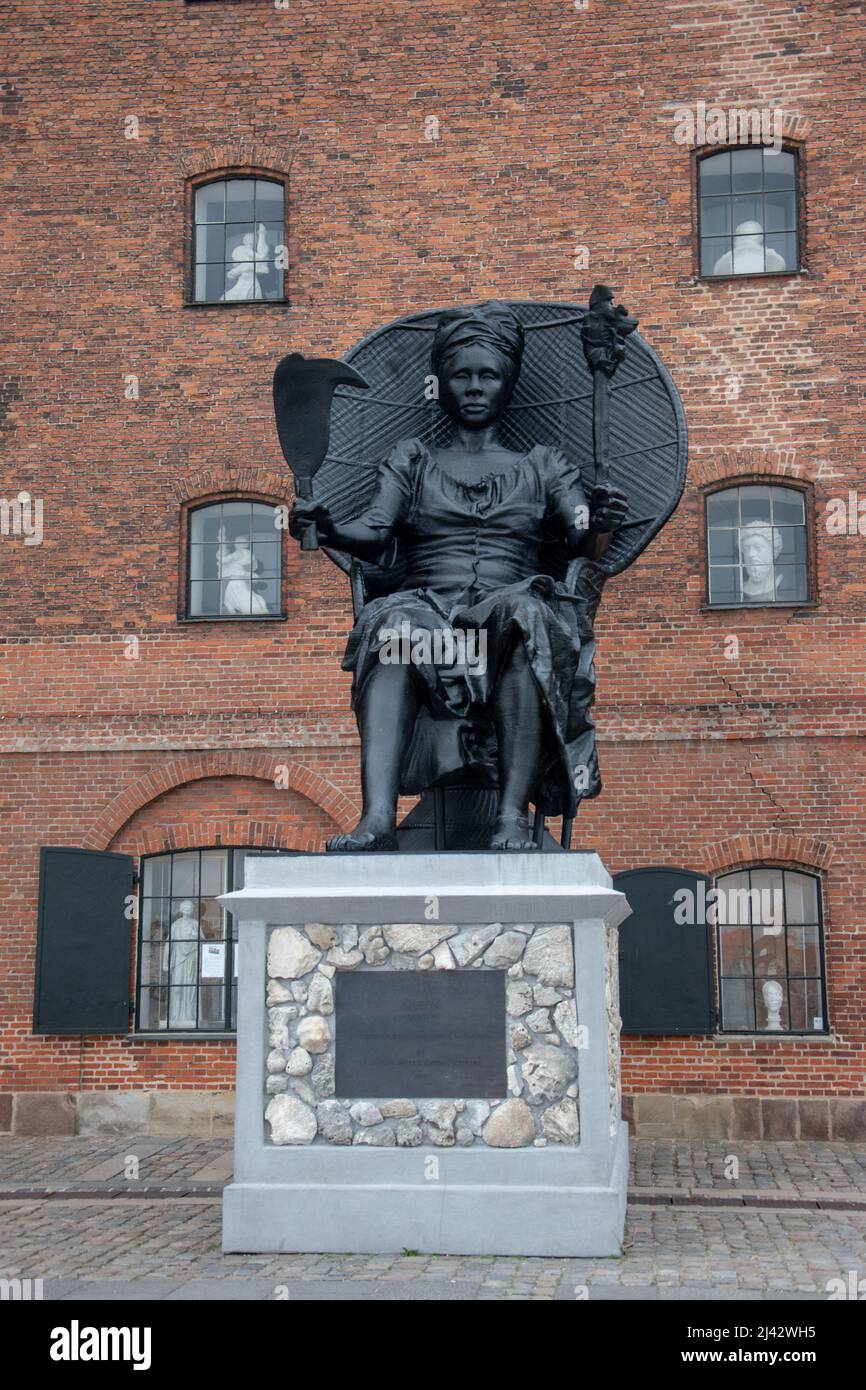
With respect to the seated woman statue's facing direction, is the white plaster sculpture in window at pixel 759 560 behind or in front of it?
behind

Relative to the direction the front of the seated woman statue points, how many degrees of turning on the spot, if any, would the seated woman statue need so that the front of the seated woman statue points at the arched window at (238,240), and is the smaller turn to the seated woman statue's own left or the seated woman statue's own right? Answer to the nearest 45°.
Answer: approximately 180°

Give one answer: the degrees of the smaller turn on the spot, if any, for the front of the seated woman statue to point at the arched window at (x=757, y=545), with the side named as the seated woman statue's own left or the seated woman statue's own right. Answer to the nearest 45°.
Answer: approximately 180°

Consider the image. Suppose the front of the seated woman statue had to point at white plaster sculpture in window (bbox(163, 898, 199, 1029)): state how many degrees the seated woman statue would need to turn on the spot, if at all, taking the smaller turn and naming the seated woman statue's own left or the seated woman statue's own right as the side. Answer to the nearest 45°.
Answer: approximately 180°

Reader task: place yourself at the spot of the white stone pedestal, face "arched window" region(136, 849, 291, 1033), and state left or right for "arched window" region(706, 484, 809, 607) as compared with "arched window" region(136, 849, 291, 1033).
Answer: right

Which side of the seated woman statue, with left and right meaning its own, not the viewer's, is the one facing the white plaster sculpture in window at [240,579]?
back

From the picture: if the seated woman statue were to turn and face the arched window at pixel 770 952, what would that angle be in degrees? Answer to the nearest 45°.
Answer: approximately 180°

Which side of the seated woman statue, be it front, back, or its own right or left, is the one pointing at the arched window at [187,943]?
back

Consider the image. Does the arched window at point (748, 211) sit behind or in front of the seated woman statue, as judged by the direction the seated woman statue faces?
behind

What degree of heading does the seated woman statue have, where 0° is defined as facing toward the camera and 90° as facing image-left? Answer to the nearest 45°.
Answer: approximately 0°

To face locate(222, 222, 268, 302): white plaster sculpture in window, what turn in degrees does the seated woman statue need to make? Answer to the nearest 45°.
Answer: approximately 180°
